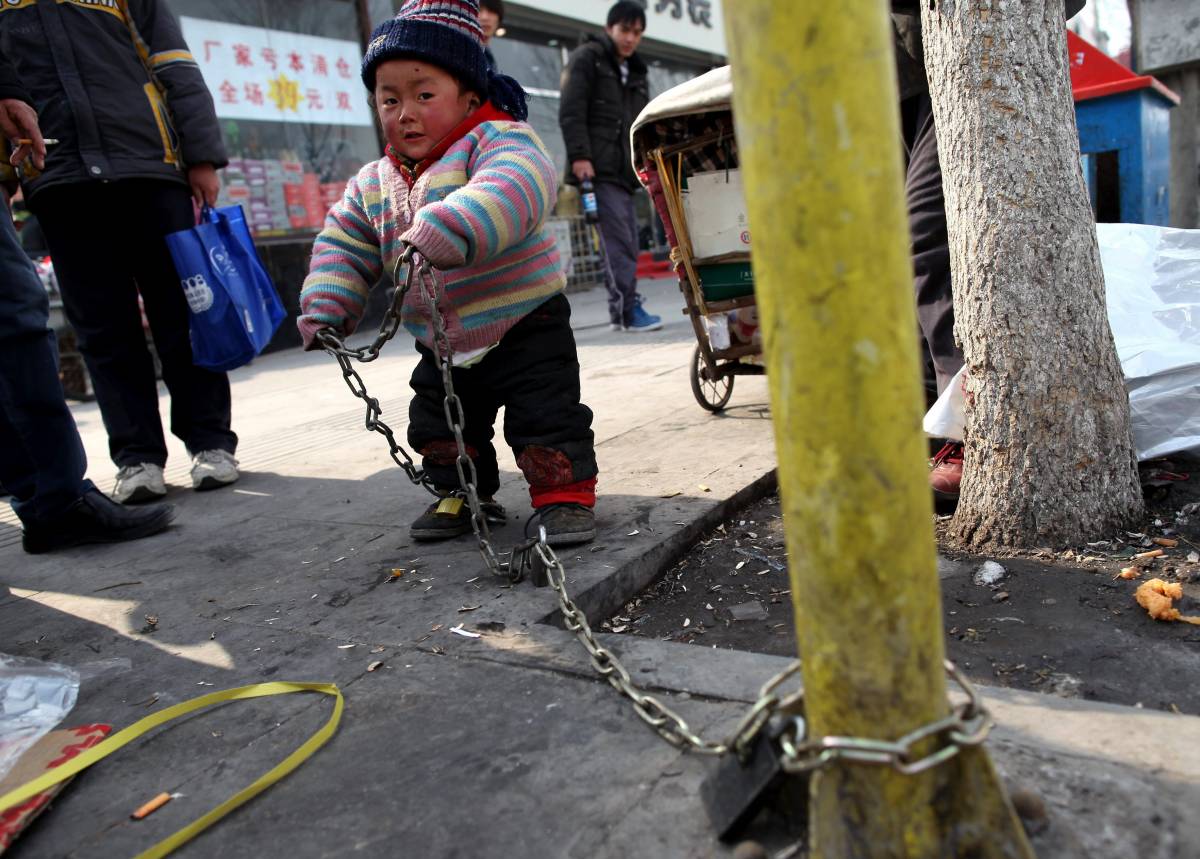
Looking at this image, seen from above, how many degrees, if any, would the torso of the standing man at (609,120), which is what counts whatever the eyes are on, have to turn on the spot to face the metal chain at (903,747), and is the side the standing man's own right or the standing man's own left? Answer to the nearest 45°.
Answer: approximately 45° to the standing man's own right

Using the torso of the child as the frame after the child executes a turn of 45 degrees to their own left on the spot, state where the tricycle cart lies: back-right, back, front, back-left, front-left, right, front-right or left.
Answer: back-left

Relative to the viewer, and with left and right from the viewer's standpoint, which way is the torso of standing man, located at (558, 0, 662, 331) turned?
facing the viewer and to the right of the viewer

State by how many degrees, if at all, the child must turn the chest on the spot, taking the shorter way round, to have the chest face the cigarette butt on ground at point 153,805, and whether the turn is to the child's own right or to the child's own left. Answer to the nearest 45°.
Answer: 0° — they already face it

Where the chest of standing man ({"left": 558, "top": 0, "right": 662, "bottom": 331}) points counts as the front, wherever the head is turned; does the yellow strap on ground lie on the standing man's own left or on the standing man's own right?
on the standing man's own right

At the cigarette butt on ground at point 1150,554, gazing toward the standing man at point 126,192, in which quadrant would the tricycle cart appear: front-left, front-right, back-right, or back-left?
front-right

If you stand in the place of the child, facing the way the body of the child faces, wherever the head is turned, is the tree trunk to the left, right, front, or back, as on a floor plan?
left

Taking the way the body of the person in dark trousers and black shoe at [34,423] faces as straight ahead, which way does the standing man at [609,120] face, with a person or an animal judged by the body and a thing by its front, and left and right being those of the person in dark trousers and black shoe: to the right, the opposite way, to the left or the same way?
to the right

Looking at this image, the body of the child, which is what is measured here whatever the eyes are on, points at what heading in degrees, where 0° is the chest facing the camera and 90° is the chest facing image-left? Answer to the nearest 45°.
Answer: approximately 45°

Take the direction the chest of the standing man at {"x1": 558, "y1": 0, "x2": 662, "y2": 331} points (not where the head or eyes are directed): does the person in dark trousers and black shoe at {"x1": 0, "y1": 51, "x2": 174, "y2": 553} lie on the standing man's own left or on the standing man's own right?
on the standing man's own right

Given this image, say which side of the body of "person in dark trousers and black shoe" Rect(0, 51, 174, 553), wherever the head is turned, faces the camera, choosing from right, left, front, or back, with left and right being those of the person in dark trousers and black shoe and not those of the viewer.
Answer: right

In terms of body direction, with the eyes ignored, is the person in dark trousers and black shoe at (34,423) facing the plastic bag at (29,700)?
no

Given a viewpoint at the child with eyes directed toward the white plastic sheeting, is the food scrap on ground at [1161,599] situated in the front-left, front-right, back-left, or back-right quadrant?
front-right

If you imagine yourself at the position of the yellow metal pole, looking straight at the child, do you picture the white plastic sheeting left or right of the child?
right

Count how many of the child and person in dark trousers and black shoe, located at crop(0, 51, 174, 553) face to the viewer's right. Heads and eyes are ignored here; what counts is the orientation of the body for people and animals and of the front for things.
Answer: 1

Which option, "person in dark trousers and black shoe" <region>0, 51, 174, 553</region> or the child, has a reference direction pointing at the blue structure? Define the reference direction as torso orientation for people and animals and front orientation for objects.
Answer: the person in dark trousers and black shoe

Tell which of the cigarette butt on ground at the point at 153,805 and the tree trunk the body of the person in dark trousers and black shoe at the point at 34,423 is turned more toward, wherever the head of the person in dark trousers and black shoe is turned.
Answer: the tree trunk
